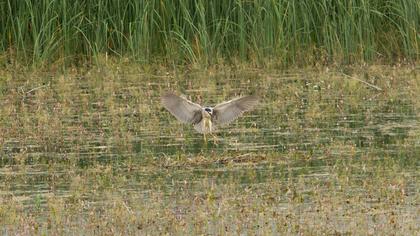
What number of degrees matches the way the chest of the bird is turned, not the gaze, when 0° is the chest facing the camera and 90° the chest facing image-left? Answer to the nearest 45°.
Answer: approximately 0°
